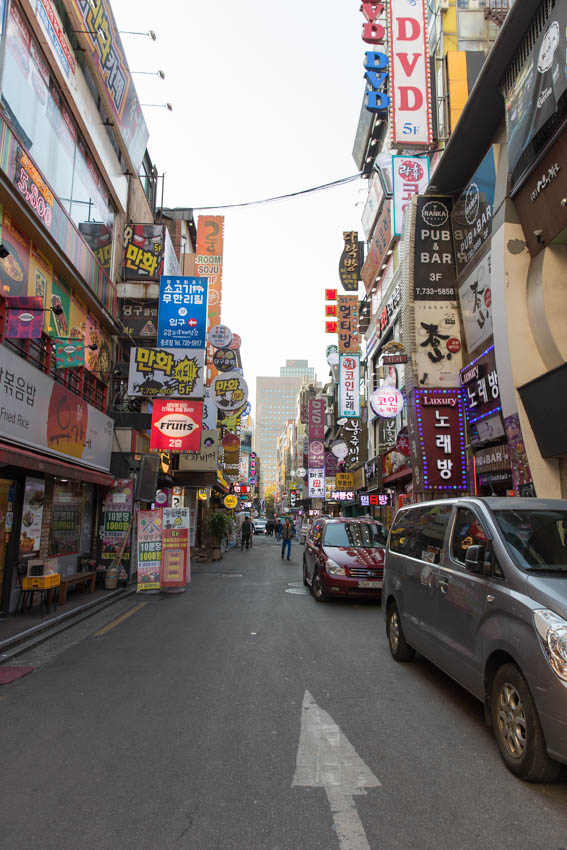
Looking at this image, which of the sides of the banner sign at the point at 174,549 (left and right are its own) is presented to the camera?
front

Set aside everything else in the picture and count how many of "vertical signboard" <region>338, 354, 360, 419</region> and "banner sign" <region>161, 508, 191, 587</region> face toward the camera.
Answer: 2

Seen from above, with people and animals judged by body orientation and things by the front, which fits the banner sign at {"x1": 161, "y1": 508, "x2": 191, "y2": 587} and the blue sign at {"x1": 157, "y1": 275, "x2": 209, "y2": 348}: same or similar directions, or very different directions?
same or similar directions

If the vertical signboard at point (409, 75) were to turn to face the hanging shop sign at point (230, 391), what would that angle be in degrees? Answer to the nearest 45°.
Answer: approximately 135° to its right

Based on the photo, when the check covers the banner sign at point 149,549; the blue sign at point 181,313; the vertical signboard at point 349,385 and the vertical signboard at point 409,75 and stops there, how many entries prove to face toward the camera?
4

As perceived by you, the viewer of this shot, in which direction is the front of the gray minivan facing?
facing the viewer and to the right of the viewer

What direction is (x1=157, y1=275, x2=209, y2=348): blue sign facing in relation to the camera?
toward the camera

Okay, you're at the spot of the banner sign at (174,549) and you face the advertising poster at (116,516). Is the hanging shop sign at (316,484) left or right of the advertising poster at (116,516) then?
right

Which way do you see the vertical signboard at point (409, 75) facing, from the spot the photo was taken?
facing the viewer

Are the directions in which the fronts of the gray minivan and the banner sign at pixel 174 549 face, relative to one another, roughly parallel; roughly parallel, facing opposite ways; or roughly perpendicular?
roughly parallel
